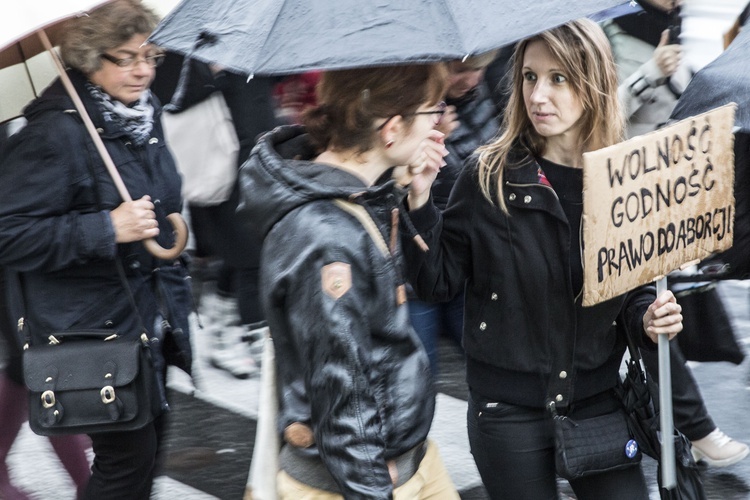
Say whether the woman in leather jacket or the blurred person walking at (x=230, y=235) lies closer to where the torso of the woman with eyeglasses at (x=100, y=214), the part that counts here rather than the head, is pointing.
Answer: the woman in leather jacket

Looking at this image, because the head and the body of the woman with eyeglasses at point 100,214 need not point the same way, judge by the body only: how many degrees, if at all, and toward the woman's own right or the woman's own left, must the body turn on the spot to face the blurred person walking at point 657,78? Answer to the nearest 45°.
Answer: approximately 45° to the woman's own left

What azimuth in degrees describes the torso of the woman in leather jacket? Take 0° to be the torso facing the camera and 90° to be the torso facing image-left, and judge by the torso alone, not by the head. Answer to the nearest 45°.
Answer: approximately 270°

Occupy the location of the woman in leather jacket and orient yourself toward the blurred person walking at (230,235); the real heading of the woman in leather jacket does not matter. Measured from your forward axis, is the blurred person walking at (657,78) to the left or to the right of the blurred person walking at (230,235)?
right

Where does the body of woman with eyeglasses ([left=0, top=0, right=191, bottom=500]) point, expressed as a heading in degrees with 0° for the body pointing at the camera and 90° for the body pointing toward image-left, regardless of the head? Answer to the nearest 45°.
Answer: approximately 315°

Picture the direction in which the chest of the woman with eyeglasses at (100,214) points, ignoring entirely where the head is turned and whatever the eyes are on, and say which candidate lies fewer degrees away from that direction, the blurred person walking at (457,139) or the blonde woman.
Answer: the blonde woman
